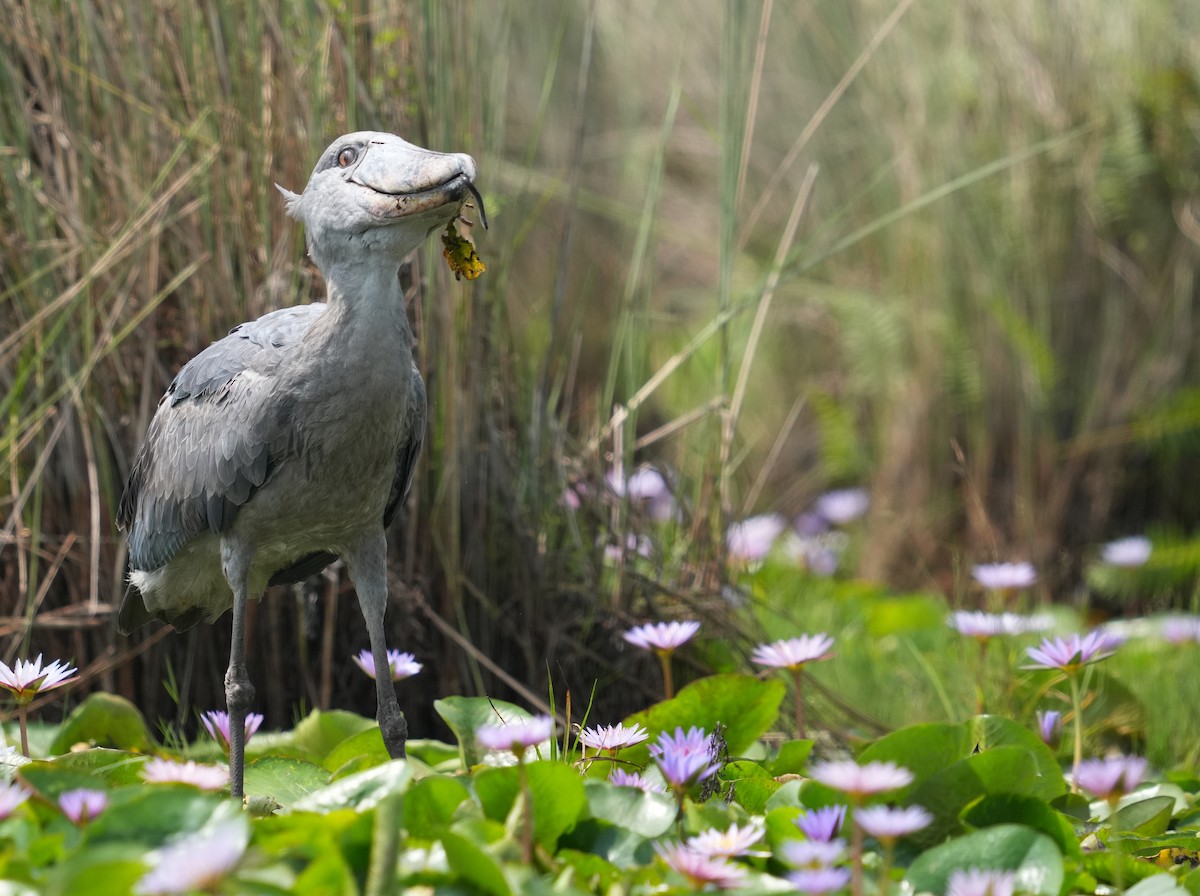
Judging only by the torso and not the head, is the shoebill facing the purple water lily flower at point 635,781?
yes

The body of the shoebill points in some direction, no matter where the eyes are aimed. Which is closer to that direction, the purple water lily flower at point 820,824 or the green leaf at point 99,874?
the purple water lily flower

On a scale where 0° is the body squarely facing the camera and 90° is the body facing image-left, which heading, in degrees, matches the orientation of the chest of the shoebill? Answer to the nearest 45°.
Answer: approximately 315°

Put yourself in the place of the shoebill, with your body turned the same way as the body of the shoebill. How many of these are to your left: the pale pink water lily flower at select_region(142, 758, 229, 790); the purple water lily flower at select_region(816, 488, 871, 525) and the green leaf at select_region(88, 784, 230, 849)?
1

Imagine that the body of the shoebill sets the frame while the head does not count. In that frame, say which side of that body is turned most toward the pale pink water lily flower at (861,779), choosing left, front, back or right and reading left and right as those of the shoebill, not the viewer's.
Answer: front

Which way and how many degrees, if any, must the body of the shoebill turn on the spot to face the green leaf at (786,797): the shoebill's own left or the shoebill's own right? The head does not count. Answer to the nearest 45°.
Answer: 0° — it already faces it

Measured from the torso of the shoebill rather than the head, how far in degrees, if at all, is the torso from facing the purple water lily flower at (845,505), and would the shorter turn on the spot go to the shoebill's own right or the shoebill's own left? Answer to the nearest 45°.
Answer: approximately 90° to the shoebill's own left

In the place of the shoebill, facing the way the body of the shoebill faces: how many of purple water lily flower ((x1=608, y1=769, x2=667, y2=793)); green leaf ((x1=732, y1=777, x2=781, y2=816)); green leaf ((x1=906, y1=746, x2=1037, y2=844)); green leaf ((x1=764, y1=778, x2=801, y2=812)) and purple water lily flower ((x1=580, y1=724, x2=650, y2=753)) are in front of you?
5

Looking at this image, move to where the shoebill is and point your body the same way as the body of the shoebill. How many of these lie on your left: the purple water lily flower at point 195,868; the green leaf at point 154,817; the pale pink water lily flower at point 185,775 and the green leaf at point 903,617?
1

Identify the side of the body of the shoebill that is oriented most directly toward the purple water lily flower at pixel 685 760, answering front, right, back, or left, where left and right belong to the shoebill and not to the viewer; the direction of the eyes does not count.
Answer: front

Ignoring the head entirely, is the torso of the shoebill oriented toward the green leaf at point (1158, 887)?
yes

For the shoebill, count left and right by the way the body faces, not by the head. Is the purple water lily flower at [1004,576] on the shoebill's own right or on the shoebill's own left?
on the shoebill's own left

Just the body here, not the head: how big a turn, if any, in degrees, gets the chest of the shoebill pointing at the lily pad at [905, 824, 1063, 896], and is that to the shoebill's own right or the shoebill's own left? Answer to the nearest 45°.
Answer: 0° — it already faces it

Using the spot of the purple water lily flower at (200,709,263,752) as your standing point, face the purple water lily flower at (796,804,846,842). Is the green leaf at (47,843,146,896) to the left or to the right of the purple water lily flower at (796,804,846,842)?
right

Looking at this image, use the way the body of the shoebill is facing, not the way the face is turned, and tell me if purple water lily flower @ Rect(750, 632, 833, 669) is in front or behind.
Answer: in front
